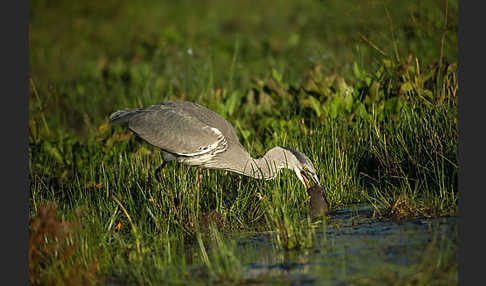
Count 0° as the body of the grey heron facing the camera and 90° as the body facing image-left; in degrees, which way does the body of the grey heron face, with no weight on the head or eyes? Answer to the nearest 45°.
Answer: approximately 270°
